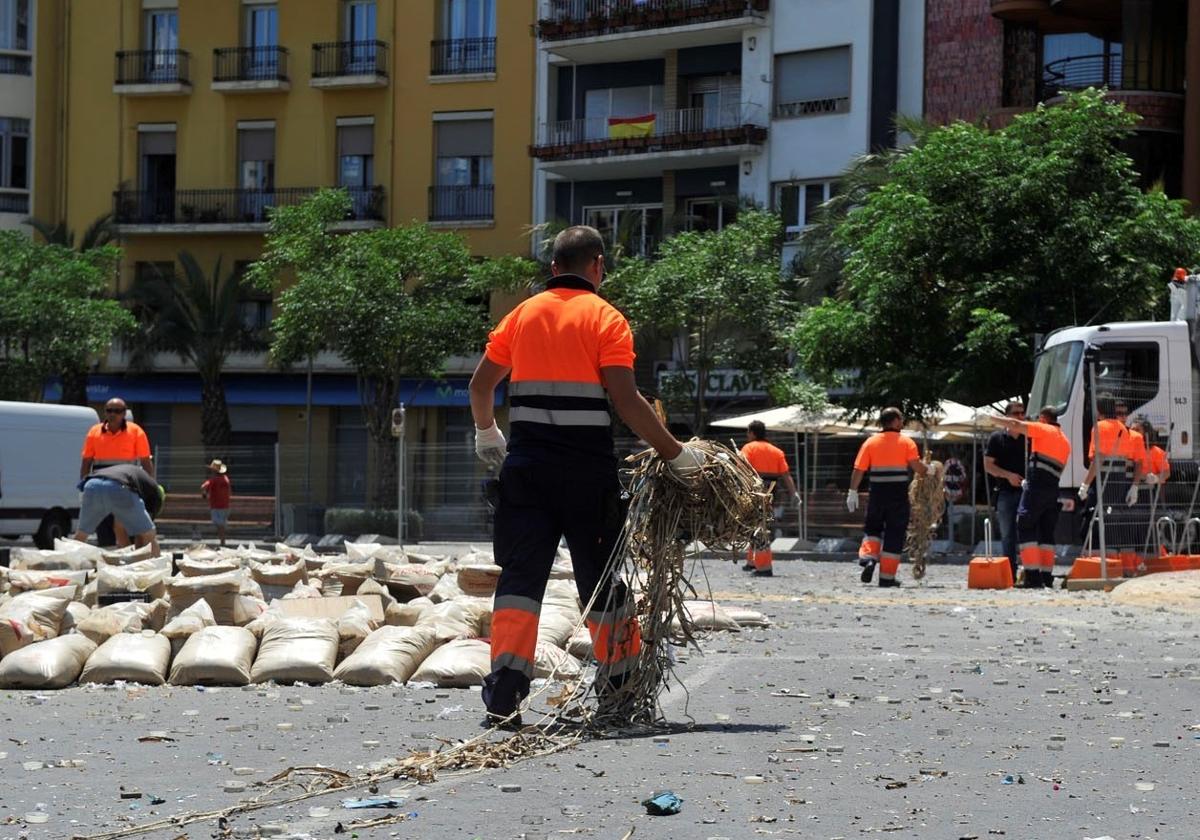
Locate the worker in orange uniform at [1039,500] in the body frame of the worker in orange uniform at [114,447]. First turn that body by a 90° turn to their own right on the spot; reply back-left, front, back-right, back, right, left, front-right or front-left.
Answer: back

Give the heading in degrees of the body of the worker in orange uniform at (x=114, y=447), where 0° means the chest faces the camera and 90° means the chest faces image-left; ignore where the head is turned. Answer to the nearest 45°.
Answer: approximately 0°

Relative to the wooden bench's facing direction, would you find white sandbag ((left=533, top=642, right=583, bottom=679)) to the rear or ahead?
ahead

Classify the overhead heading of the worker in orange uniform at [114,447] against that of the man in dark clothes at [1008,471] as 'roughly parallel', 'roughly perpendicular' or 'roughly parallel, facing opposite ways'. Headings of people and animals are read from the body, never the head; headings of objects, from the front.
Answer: roughly parallel

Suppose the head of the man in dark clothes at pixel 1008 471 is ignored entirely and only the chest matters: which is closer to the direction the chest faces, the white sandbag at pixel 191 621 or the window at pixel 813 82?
the white sandbag

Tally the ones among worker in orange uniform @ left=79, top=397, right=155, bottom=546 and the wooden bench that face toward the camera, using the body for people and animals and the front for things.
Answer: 2

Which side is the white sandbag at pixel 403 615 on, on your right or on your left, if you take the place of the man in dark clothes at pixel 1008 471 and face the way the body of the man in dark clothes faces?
on your right

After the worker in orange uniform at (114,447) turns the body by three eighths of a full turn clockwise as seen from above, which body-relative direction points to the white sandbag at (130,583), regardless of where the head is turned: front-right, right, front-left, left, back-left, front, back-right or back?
back-left

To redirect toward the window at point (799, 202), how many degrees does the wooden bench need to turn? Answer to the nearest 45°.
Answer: approximately 90° to its left

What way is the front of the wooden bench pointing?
toward the camera

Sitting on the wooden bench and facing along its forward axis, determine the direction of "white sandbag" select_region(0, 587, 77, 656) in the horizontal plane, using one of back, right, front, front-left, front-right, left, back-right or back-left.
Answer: front

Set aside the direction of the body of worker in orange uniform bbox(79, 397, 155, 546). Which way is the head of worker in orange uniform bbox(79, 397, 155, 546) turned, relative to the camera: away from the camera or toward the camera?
toward the camera

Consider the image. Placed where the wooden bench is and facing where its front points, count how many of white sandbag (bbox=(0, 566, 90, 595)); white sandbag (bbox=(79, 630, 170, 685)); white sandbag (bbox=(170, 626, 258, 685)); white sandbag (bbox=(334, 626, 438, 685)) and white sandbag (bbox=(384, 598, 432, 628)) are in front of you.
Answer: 5

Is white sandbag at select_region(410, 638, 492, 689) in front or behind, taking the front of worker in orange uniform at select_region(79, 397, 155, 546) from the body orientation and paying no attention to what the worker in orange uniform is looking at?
in front

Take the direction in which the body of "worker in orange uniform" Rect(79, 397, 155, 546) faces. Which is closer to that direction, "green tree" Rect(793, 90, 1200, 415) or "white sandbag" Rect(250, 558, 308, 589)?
the white sandbag

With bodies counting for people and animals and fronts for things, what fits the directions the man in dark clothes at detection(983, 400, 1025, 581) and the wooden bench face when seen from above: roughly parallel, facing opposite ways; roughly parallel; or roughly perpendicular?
roughly parallel
